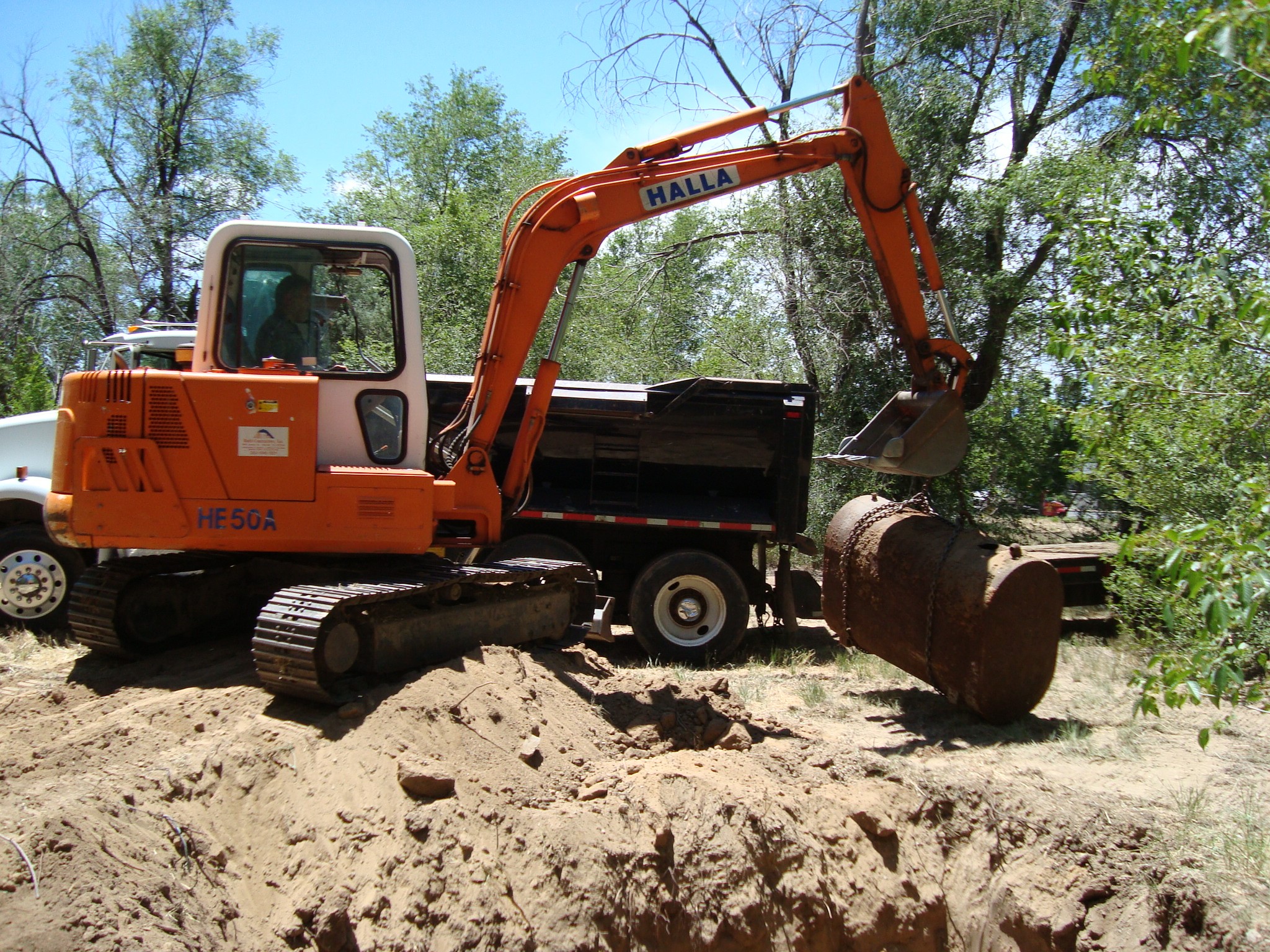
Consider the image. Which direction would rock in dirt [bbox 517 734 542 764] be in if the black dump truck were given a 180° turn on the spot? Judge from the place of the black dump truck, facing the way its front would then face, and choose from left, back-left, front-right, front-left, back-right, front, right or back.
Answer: right

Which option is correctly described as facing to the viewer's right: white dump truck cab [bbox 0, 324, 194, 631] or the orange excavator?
the orange excavator

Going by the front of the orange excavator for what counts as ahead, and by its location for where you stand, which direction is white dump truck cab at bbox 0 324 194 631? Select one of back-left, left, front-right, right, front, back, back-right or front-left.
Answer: back-left

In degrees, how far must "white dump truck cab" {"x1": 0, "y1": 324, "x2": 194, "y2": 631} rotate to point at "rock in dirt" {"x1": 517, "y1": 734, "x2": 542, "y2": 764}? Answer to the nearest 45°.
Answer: approximately 135° to its left

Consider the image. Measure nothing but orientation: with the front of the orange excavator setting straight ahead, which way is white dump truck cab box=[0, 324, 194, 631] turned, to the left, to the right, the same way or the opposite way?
the opposite way

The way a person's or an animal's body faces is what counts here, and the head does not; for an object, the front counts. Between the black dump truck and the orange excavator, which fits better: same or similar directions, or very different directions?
very different directions

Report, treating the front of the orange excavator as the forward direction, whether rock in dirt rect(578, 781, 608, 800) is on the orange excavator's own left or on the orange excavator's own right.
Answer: on the orange excavator's own right

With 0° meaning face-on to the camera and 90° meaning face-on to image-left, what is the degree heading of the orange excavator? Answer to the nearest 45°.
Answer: approximately 270°

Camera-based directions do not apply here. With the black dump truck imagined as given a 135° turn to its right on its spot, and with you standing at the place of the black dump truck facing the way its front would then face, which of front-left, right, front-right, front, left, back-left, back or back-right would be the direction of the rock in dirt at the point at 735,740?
back-right

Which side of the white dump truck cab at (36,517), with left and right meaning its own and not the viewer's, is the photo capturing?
left

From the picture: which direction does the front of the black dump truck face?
to the viewer's left
